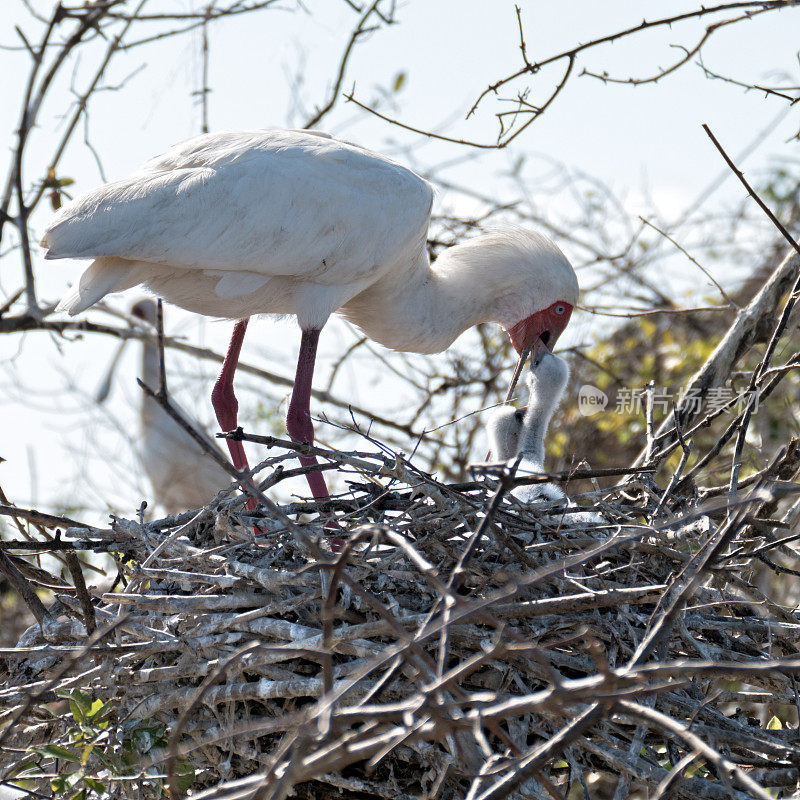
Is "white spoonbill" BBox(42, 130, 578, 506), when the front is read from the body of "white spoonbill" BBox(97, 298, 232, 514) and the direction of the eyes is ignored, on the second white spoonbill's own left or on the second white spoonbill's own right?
on the second white spoonbill's own left

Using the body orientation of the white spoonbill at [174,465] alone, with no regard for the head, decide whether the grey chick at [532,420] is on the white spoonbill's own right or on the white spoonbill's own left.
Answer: on the white spoonbill's own left

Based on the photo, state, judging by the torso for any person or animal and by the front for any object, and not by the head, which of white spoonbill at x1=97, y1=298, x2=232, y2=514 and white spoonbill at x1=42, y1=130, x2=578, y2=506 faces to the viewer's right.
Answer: white spoonbill at x1=42, y1=130, x2=578, y2=506

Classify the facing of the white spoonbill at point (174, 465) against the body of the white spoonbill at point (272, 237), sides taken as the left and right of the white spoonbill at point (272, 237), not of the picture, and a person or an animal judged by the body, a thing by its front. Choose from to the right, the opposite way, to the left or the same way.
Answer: the opposite way

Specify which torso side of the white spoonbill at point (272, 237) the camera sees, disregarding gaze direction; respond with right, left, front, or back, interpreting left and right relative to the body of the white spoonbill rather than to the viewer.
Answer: right

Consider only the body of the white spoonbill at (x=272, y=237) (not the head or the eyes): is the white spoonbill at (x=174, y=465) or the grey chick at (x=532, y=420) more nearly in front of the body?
the grey chick

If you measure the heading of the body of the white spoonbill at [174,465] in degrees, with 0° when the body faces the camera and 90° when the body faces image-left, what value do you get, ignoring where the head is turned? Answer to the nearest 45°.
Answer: approximately 90°

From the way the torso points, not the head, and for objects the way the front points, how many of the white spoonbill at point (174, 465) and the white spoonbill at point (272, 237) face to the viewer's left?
1
